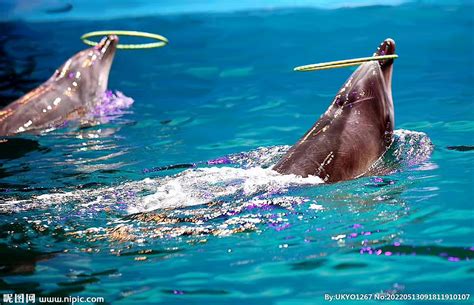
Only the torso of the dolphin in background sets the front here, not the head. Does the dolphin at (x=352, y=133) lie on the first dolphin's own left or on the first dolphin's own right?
on the first dolphin's own right

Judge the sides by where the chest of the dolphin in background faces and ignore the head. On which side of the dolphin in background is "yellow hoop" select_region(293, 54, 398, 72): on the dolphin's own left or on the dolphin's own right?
on the dolphin's own right

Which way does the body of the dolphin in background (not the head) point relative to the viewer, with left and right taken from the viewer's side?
facing to the right of the viewer
